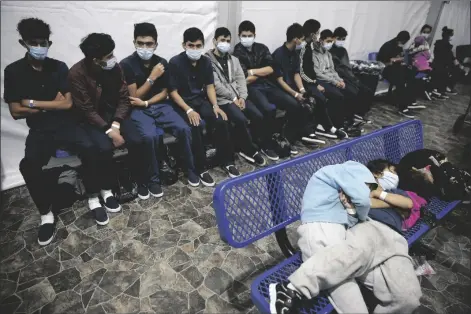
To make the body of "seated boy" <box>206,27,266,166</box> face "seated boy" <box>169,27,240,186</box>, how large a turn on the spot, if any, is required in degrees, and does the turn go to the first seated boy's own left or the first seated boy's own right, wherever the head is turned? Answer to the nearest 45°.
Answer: approximately 90° to the first seated boy's own right

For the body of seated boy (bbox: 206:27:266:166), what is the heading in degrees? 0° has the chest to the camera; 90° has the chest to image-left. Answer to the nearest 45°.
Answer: approximately 315°

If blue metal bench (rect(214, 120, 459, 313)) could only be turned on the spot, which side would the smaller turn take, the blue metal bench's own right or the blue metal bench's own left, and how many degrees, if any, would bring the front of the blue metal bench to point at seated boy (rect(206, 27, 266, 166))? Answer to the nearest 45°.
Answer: approximately 180°

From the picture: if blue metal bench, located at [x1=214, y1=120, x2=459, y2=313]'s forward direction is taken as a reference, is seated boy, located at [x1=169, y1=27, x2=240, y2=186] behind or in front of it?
behind

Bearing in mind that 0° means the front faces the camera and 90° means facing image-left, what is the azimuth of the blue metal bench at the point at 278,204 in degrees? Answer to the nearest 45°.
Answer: approximately 315°

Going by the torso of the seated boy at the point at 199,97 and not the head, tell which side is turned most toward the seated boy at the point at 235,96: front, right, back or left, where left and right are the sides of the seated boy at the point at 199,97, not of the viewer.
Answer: left

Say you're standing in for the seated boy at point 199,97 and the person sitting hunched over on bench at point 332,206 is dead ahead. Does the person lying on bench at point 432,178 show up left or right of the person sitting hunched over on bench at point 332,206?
left
